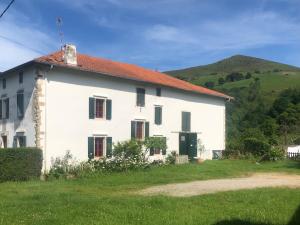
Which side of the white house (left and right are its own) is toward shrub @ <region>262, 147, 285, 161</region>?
left

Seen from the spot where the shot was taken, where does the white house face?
facing the viewer and to the right of the viewer

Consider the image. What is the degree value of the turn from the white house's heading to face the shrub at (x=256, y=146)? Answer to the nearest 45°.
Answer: approximately 90° to its left
